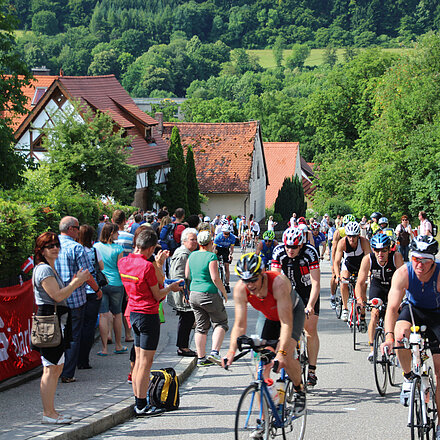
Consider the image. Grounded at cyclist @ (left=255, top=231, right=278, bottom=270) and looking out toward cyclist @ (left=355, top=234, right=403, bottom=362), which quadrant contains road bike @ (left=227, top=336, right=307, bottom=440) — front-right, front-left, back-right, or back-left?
front-right

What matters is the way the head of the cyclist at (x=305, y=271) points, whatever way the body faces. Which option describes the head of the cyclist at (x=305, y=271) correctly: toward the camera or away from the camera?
toward the camera

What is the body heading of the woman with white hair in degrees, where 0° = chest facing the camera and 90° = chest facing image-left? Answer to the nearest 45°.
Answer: approximately 225°

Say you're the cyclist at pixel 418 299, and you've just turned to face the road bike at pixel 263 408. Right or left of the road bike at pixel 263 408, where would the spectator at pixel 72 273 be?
right

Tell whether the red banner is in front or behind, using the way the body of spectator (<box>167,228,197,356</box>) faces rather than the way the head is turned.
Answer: behind

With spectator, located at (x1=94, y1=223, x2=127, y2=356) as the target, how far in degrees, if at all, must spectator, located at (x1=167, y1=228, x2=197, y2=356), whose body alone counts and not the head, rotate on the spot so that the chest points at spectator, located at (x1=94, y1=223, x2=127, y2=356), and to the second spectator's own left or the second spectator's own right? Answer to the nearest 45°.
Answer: approximately 180°

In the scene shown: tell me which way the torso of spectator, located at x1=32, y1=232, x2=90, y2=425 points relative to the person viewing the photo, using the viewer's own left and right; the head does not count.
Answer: facing to the right of the viewer

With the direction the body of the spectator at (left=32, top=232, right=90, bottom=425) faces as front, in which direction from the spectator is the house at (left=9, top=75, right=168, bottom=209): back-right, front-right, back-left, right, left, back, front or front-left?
left

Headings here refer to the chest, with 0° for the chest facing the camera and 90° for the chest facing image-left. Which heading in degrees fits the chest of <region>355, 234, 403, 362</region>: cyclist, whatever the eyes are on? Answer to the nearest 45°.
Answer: approximately 0°

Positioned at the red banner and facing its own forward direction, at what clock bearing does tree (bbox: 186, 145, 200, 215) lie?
The tree is roughly at 8 o'clock from the red banner.

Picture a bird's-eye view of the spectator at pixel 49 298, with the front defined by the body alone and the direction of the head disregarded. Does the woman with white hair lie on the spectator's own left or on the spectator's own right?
on the spectator's own left

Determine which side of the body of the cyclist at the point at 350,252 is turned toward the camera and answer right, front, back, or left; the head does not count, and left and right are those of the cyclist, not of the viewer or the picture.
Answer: front

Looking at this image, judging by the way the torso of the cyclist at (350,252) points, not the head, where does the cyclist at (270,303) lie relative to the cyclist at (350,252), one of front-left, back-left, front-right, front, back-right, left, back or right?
front

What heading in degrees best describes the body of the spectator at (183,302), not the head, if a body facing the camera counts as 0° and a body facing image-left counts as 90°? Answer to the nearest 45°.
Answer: approximately 270°

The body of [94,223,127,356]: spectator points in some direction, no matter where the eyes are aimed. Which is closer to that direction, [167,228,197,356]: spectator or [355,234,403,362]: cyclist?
the spectator

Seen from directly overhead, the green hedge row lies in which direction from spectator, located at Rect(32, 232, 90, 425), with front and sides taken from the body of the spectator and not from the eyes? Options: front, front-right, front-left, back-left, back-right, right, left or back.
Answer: left

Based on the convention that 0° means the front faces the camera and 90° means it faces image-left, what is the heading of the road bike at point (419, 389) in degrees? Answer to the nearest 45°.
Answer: approximately 0°

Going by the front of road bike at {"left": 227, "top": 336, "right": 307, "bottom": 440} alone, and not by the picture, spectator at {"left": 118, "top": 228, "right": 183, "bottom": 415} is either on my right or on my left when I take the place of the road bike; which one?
on my right
